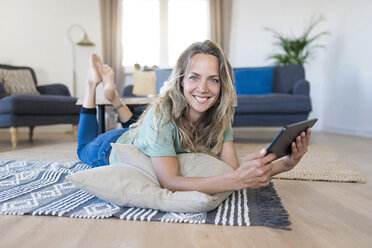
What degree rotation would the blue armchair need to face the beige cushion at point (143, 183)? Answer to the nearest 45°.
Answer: approximately 45° to its right

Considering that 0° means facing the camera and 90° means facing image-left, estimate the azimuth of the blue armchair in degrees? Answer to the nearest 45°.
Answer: approximately 315°

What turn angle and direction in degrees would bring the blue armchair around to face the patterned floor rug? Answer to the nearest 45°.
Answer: approximately 45° to its right

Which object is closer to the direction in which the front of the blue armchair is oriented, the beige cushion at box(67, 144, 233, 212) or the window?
the beige cushion

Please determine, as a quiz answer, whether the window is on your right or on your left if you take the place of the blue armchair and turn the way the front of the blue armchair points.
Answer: on your left
